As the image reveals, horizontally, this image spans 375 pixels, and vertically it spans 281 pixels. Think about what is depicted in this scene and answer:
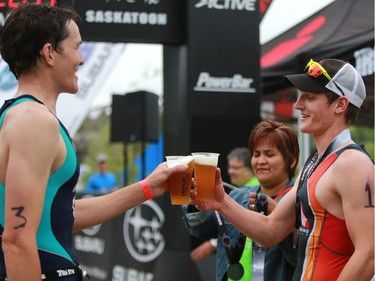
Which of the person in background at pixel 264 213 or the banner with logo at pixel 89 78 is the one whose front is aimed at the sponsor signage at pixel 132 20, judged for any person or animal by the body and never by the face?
the banner with logo

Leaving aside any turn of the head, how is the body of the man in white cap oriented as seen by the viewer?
to the viewer's left

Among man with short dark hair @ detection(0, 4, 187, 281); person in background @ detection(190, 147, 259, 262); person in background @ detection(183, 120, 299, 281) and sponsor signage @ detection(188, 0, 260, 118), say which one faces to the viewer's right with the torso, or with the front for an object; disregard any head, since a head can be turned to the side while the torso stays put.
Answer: the man with short dark hair

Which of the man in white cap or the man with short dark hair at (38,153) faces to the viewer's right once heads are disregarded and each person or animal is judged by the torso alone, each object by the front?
the man with short dark hair

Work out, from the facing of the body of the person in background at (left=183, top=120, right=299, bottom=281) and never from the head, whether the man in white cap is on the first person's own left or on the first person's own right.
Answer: on the first person's own left

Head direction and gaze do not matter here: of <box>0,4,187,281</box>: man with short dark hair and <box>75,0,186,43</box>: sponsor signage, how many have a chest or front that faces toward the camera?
1

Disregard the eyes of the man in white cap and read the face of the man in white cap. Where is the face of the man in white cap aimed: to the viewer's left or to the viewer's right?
to the viewer's left

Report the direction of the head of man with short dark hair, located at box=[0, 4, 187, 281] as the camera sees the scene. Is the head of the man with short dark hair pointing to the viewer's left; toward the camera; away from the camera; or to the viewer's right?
to the viewer's right

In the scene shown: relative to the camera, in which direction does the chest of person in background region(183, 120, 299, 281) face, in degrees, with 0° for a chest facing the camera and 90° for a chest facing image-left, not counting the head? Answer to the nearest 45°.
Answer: approximately 45°
